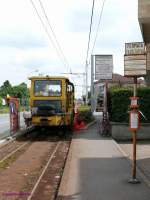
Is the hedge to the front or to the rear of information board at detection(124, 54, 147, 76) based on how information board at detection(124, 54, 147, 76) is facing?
to the rear

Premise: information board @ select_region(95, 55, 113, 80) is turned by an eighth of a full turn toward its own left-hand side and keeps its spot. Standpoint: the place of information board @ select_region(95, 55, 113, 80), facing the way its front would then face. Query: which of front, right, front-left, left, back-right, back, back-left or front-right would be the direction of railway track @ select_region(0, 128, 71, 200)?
front-right

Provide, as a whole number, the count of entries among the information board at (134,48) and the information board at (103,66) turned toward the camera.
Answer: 2

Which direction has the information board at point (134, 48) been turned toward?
toward the camera

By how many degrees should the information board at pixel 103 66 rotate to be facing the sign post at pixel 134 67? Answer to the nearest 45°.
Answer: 0° — it already faces it

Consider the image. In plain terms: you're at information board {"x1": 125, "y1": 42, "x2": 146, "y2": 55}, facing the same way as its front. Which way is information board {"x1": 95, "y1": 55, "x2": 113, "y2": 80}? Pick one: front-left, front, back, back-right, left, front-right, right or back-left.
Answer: back

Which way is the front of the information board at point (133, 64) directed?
toward the camera

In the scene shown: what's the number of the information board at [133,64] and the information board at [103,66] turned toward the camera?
2

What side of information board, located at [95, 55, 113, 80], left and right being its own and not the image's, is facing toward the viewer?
front

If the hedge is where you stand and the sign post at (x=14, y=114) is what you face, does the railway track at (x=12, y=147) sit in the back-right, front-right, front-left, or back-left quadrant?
front-left
